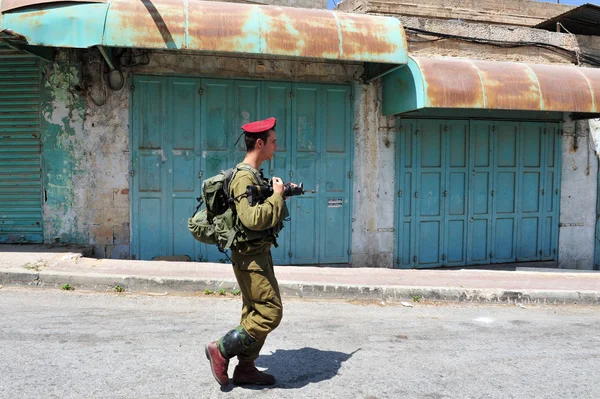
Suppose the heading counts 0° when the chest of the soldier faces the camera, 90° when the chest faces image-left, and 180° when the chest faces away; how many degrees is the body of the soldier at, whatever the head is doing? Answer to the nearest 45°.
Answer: approximately 270°

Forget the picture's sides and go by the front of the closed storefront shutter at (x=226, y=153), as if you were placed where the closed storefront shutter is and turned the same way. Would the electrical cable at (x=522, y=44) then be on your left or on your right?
on your left

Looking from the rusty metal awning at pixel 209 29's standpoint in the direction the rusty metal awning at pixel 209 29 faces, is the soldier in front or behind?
in front

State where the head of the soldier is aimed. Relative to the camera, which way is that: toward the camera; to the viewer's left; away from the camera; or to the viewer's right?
to the viewer's right

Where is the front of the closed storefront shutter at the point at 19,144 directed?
toward the camera

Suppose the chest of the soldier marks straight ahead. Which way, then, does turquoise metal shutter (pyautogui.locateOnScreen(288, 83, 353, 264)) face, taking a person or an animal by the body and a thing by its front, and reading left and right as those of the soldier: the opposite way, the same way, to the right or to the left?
to the right

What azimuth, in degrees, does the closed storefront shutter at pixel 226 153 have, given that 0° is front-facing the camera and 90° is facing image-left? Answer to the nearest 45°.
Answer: approximately 0°

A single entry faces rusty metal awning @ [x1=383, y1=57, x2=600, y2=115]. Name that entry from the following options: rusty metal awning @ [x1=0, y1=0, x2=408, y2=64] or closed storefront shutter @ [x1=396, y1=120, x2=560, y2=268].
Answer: the closed storefront shutter

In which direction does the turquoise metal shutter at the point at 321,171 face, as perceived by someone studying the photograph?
facing the viewer

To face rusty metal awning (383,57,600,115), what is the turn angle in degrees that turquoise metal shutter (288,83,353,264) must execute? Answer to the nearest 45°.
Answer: approximately 90° to its left

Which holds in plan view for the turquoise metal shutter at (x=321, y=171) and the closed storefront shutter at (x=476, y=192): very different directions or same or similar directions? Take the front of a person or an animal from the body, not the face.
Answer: same or similar directions

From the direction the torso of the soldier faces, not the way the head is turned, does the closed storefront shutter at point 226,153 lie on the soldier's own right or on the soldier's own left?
on the soldier's own left

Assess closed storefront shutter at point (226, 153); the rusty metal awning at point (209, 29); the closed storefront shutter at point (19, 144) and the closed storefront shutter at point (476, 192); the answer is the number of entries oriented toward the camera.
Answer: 4

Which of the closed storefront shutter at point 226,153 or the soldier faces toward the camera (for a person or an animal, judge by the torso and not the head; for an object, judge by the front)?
the closed storefront shutter
